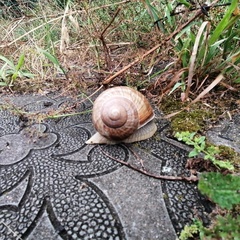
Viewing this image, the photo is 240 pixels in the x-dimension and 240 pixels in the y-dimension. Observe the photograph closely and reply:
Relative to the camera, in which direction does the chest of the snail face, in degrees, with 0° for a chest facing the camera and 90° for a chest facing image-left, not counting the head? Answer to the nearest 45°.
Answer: approximately 270°
